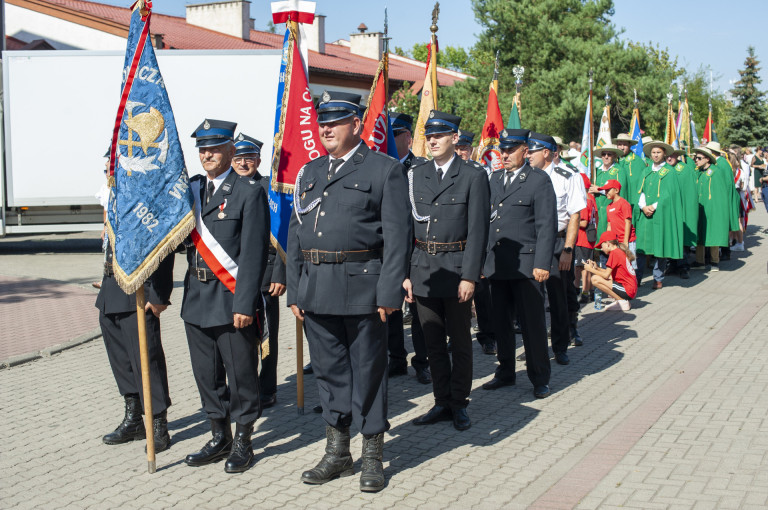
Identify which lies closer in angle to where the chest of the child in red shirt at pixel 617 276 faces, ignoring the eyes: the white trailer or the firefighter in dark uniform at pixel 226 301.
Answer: the white trailer

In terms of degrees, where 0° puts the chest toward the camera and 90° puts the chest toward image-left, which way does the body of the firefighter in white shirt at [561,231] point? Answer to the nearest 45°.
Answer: approximately 45°

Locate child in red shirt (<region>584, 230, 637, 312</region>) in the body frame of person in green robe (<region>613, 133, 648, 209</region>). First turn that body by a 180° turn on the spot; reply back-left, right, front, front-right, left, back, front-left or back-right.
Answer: back-right

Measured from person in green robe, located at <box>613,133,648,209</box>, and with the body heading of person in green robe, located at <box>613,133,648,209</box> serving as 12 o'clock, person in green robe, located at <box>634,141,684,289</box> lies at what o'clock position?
person in green robe, located at <box>634,141,684,289</box> is roughly at 10 o'clock from person in green robe, located at <box>613,133,648,209</box>.

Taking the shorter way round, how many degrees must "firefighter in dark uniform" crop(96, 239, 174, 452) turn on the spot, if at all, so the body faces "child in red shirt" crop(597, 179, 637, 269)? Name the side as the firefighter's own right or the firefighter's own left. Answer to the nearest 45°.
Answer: approximately 180°

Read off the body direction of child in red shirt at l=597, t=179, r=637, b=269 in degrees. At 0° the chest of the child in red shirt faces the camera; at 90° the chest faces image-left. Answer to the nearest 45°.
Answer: approximately 45°

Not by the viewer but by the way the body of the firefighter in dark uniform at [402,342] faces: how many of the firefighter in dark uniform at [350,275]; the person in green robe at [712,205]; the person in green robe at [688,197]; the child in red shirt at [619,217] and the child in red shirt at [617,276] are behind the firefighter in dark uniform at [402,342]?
4

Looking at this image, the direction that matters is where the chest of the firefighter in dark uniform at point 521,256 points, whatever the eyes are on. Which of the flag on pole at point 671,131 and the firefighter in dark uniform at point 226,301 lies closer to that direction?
the firefighter in dark uniform

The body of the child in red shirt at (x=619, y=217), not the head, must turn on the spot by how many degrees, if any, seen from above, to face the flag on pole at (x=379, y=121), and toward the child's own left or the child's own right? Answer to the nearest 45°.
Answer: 0° — they already face it

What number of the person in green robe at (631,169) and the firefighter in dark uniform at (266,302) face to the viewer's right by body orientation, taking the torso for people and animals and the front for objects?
0

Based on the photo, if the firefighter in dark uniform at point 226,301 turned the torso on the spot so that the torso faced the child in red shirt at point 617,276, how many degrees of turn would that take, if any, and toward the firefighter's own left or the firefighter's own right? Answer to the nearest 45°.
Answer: approximately 180°

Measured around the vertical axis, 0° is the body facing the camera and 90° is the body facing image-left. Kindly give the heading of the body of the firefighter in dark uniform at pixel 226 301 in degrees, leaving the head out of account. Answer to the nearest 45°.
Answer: approximately 45°

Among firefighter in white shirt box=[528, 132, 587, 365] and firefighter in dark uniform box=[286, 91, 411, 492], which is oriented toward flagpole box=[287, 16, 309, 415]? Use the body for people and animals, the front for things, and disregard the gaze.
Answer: firefighter in white shirt box=[528, 132, 587, 365]
